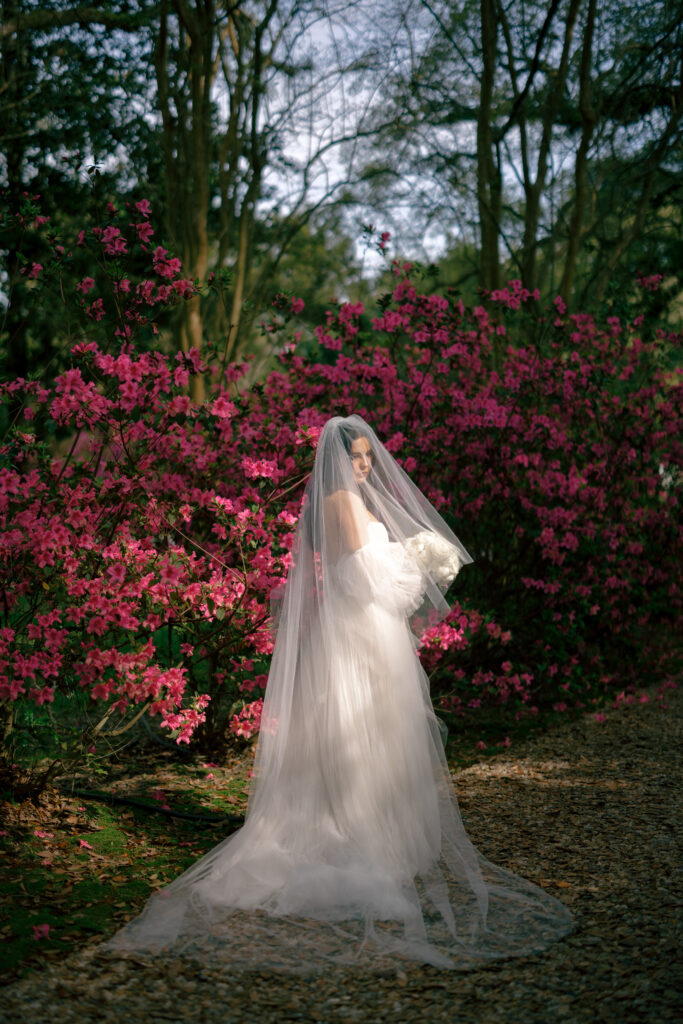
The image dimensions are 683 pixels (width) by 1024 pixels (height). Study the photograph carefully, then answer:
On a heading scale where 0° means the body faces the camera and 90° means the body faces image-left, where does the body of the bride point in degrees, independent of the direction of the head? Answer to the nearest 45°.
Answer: approximately 270°
